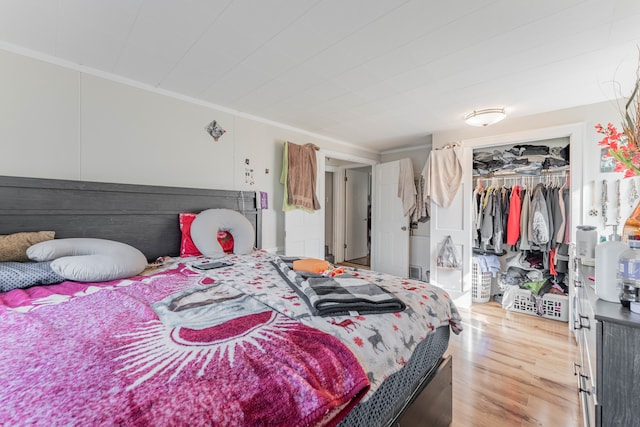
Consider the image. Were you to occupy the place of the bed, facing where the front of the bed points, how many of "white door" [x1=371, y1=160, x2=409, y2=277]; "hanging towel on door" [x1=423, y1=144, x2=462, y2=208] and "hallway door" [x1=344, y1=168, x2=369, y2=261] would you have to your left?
3

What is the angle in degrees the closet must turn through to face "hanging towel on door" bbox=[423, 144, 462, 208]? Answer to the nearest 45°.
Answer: approximately 90° to its right

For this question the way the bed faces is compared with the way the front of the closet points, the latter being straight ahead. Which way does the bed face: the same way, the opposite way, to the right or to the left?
to the left

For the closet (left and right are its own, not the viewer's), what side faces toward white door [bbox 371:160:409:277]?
right

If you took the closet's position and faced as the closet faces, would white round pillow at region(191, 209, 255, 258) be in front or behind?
in front

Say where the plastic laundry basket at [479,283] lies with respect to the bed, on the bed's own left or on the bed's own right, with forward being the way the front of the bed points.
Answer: on the bed's own left

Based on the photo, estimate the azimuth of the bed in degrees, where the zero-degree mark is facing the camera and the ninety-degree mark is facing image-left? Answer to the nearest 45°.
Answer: approximately 315°

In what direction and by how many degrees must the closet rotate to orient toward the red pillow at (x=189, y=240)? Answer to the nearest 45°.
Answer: approximately 45° to its right

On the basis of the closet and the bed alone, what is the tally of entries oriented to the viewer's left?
0

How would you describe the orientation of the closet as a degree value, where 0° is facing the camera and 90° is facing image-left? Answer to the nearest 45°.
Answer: approximately 0°

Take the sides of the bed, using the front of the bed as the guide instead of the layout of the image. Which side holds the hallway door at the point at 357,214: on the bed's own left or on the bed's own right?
on the bed's own left
